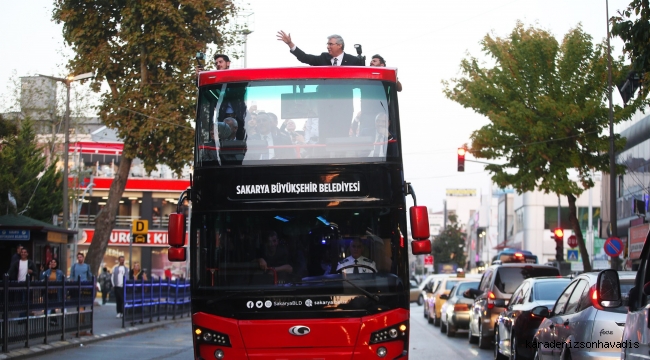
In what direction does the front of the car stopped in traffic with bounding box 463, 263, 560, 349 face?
away from the camera

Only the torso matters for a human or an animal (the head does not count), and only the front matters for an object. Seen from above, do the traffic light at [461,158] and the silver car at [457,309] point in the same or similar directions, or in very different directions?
very different directions

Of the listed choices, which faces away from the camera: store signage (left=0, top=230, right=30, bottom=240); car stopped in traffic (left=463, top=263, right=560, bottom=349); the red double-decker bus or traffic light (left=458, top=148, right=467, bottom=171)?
the car stopped in traffic

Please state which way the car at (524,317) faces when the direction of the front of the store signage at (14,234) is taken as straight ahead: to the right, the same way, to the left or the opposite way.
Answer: the opposite way

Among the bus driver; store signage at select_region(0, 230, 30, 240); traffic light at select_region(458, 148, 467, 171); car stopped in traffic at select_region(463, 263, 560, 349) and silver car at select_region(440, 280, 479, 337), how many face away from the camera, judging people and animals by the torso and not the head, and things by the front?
2

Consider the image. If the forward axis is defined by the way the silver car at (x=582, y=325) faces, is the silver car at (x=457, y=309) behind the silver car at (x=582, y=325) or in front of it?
in front

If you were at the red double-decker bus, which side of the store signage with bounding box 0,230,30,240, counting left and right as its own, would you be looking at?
front

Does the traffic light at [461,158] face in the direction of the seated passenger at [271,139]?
yes

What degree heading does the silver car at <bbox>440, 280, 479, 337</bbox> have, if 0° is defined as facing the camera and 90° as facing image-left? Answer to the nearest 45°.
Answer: approximately 180°

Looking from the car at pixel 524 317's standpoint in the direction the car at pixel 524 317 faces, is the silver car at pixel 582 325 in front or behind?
behind

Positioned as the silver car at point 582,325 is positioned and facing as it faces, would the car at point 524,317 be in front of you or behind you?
in front
